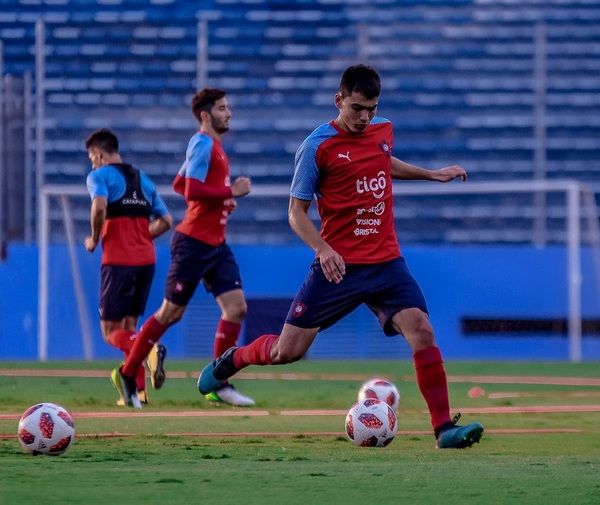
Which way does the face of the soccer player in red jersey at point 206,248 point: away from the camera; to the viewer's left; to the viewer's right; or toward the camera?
to the viewer's right

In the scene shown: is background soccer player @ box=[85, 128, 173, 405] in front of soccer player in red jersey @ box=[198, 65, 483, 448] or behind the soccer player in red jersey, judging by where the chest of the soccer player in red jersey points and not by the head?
behind

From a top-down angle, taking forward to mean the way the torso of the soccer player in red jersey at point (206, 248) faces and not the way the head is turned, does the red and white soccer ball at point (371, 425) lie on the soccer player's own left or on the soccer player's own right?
on the soccer player's own right

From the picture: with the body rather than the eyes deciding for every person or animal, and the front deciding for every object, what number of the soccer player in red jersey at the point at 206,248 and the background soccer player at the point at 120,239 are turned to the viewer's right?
1

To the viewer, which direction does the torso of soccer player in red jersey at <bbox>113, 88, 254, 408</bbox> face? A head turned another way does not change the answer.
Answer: to the viewer's right

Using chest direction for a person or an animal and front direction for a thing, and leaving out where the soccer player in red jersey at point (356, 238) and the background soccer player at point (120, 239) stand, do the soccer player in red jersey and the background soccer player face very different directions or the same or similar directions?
very different directions

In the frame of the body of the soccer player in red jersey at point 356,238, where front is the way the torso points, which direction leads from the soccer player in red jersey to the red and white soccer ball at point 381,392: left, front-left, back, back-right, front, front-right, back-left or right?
back-left

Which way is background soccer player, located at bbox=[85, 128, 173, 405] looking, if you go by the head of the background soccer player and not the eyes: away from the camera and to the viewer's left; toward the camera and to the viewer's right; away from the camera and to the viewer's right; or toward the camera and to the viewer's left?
away from the camera and to the viewer's left

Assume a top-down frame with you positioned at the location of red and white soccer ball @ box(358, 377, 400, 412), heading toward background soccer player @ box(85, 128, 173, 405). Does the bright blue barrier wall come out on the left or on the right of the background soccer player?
right

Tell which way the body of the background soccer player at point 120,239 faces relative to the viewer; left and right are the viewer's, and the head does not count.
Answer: facing away from the viewer and to the left of the viewer
